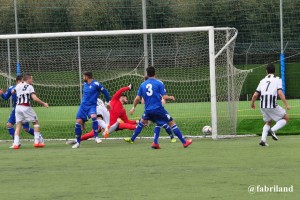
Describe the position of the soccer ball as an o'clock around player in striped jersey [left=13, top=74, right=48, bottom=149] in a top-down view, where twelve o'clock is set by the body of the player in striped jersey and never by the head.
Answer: The soccer ball is roughly at 1 o'clock from the player in striped jersey.

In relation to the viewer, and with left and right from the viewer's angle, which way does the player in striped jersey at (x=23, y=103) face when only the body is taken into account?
facing away from the viewer and to the right of the viewer

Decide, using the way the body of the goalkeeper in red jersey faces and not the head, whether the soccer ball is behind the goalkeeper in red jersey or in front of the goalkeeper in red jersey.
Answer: in front

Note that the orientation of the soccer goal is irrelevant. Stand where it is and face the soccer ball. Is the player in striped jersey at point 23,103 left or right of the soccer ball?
right

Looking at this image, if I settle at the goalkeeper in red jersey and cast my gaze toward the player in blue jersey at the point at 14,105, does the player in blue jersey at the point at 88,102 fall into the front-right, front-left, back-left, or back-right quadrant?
front-left

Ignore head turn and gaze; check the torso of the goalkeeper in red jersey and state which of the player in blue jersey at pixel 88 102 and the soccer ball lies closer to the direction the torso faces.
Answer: the soccer ball

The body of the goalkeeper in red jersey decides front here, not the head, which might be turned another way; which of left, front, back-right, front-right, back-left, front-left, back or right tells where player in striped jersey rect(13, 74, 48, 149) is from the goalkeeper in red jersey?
back-right

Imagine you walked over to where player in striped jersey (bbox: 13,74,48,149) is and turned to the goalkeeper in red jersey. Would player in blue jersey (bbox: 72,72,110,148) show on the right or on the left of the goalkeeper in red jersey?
right
